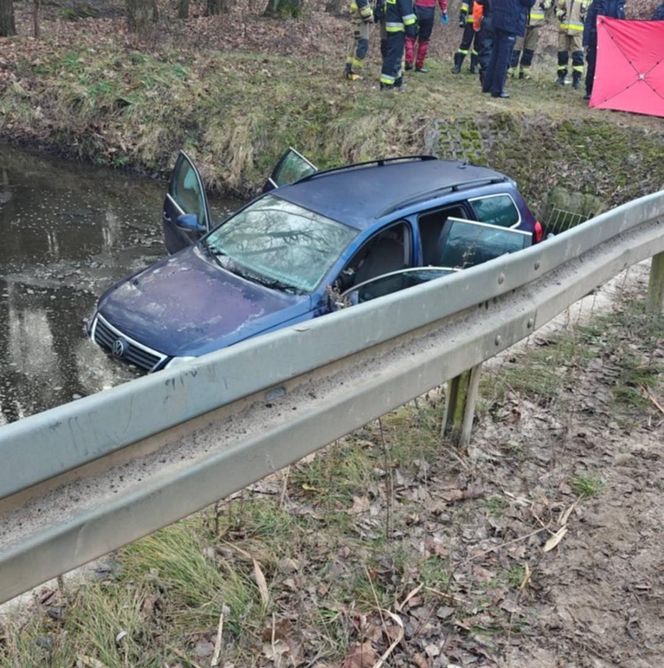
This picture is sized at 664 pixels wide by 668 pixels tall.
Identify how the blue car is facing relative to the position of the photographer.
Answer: facing the viewer and to the left of the viewer

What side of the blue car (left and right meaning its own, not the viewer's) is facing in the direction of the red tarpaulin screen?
back

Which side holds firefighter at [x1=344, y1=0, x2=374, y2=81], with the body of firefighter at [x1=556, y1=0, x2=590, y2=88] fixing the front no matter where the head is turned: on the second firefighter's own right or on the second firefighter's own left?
on the second firefighter's own right

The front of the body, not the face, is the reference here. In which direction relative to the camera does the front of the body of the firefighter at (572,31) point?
toward the camera

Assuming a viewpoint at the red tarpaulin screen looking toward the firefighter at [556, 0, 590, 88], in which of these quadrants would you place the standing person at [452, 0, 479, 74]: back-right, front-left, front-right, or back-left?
front-left

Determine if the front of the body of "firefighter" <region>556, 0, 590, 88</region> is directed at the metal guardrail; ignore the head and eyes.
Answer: yes

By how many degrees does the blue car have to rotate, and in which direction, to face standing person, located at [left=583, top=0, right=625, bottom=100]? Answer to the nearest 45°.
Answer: approximately 180°

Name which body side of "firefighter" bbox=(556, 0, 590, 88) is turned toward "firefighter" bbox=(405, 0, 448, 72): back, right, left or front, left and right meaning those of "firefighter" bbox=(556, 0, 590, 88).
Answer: right

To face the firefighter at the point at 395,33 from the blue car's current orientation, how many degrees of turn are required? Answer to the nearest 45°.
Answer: approximately 135° to its right

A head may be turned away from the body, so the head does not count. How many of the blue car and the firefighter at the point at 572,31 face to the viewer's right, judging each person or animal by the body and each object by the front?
0
